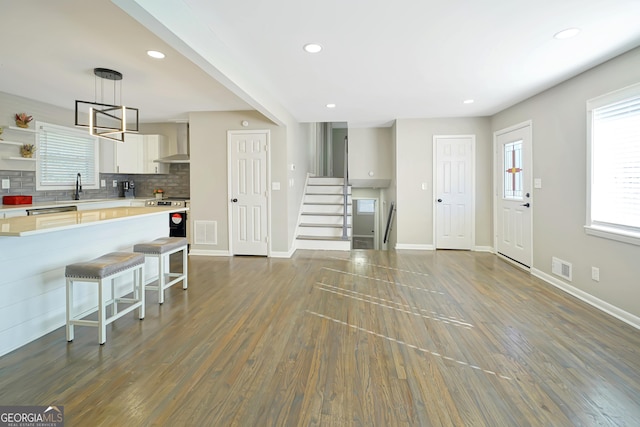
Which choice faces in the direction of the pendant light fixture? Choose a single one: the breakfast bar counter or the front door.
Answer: the front door

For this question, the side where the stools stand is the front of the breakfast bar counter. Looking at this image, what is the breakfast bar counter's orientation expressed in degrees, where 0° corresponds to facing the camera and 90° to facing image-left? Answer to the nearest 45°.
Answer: approximately 315°

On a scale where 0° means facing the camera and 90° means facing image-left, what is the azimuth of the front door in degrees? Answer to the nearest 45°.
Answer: approximately 45°

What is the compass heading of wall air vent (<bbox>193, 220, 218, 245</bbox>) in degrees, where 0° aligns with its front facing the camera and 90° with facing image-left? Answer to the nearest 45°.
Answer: approximately 0°

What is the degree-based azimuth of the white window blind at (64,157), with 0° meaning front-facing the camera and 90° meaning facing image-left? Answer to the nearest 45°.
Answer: approximately 315°
